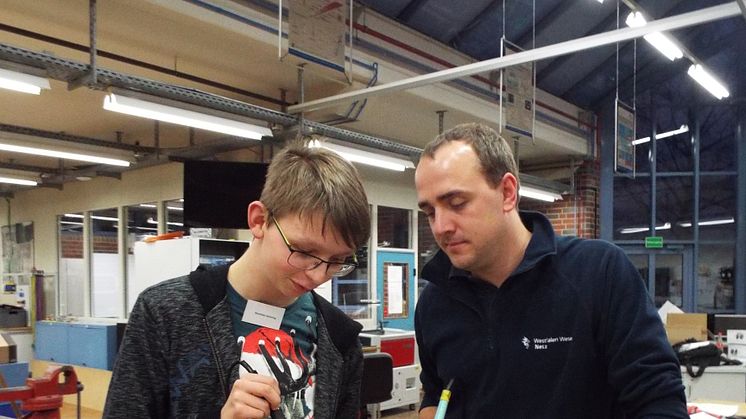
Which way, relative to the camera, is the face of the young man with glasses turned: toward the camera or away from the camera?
toward the camera

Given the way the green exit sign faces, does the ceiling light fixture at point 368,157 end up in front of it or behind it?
in front

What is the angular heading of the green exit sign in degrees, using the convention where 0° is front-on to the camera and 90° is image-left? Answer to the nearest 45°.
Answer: approximately 0°

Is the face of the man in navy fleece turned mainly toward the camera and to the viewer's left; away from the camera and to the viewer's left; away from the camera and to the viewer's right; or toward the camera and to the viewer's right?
toward the camera and to the viewer's left

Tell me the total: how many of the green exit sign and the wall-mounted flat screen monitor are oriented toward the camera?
2

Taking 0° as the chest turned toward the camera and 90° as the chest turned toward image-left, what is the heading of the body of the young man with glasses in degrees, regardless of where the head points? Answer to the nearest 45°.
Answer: approximately 315°

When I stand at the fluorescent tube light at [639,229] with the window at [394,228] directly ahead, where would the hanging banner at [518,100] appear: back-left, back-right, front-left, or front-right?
front-left

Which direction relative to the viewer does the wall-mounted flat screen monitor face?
toward the camera

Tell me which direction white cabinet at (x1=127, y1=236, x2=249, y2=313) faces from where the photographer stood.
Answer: facing the viewer and to the right of the viewer
